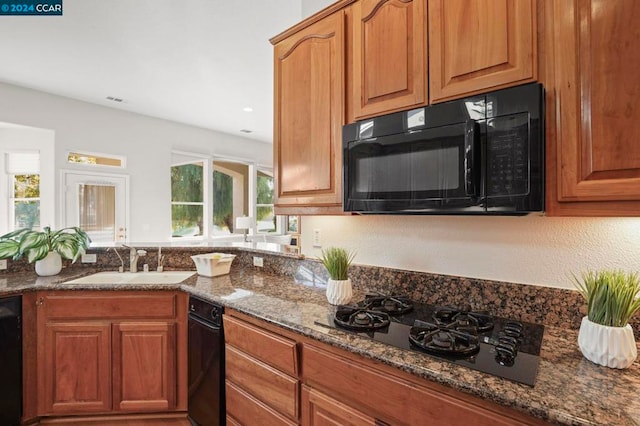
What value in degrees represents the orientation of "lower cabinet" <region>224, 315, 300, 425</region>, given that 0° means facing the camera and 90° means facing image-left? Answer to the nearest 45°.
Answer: approximately 45°

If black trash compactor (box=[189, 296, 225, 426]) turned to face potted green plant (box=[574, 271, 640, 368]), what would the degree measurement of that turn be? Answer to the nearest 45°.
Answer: approximately 90° to its left

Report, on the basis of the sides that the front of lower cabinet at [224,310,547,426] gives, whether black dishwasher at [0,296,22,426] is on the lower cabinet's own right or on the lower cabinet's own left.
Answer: on the lower cabinet's own right

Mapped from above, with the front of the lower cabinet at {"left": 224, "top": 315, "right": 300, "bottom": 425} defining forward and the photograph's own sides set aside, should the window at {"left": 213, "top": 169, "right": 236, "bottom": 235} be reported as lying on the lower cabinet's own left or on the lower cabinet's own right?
on the lower cabinet's own right

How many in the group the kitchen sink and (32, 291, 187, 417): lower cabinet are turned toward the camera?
2

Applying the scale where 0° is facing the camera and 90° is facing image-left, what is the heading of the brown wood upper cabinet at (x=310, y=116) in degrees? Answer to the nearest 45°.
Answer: approximately 45°

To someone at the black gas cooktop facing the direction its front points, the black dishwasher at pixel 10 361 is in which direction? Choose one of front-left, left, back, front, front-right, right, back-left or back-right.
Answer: front-right

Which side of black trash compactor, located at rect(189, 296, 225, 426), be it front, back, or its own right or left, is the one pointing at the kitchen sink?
right

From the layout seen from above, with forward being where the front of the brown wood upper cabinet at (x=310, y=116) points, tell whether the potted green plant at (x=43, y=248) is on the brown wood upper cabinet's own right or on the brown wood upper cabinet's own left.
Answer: on the brown wood upper cabinet's own right

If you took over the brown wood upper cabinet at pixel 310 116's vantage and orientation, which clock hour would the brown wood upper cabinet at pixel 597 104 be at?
the brown wood upper cabinet at pixel 597 104 is roughly at 9 o'clock from the brown wood upper cabinet at pixel 310 116.

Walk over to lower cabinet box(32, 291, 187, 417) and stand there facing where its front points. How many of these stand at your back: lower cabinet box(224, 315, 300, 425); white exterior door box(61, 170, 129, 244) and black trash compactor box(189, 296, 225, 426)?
1

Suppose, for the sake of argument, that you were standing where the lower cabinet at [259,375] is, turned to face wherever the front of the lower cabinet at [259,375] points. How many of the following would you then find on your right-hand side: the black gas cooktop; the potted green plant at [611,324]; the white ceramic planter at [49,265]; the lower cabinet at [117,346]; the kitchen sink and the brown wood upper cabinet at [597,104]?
3

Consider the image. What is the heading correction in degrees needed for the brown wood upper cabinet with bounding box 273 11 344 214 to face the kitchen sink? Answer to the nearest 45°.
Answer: approximately 90° to its right

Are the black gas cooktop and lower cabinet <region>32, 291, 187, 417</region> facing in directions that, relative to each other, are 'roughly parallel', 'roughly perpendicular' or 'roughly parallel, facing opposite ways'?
roughly perpendicular

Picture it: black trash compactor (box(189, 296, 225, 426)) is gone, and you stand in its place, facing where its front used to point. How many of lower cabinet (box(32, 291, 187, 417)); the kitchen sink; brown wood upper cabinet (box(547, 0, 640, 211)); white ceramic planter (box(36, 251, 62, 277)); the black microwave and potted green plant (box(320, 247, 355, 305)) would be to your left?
3
